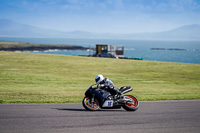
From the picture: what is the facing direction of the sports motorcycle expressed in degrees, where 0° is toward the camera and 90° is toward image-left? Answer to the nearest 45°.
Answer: approximately 90°

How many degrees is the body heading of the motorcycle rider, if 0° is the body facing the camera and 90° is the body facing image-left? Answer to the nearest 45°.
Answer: approximately 90°
